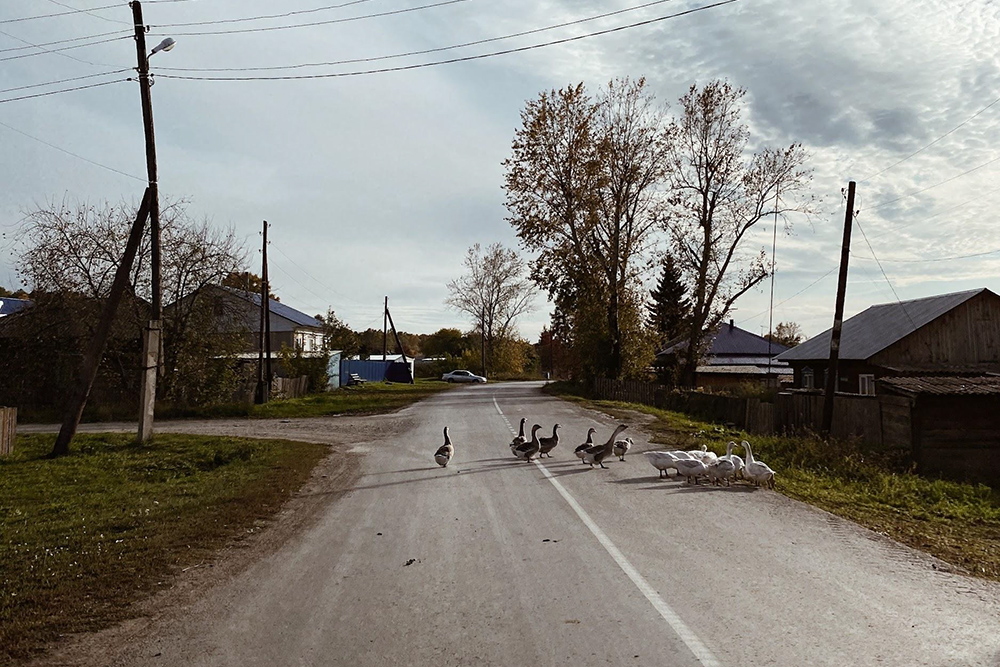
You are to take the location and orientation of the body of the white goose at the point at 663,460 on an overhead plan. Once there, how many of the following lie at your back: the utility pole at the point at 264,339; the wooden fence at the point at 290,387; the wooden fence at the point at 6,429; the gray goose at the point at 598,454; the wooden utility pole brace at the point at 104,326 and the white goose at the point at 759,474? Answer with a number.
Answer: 1

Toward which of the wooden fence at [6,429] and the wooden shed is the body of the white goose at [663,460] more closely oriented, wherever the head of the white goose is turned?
the wooden fence

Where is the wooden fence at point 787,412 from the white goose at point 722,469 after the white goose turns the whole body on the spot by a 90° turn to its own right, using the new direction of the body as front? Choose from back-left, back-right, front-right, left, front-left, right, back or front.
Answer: back

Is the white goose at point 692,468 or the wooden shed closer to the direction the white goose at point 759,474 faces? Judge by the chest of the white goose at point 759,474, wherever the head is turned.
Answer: the white goose

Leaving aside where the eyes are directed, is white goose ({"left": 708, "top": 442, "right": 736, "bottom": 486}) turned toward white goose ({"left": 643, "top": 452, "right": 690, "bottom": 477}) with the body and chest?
no

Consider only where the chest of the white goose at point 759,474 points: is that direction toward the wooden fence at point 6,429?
yes

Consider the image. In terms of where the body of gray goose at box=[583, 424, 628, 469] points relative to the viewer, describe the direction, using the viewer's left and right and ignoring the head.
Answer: facing to the right of the viewer

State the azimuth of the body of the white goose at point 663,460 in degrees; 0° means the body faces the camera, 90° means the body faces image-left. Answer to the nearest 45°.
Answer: approximately 90°

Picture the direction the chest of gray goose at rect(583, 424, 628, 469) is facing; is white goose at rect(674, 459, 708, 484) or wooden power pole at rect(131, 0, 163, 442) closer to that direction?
the white goose

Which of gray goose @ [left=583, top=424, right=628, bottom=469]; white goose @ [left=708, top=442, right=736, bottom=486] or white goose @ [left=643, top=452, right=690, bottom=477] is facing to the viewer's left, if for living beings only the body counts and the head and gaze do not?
white goose @ [left=643, top=452, right=690, bottom=477]

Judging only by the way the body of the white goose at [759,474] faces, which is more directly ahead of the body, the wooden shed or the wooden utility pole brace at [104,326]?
the wooden utility pole brace

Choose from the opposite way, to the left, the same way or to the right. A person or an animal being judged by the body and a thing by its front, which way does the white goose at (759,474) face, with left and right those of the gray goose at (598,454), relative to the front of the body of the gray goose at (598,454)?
the opposite way
